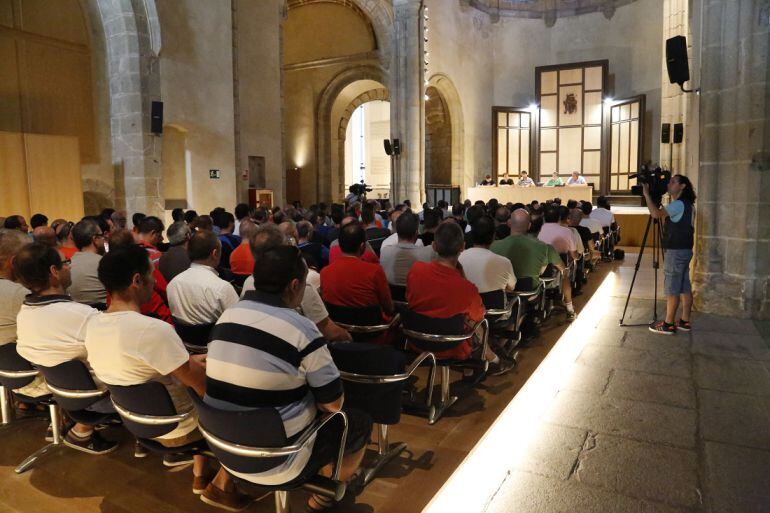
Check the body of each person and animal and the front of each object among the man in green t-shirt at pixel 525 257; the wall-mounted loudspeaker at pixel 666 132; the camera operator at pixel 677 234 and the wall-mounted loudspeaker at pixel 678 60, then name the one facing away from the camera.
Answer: the man in green t-shirt

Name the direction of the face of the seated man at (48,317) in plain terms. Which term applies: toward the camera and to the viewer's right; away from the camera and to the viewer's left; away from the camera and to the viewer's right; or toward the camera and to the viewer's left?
away from the camera and to the viewer's right

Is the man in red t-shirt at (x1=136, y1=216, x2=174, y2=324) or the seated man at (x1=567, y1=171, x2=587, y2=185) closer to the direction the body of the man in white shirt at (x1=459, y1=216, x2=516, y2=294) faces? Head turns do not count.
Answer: the seated man

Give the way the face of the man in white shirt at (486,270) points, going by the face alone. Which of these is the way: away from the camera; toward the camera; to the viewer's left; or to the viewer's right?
away from the camera

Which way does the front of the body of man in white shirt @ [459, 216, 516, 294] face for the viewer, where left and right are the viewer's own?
facing away from the viewer and to the right of the viewer

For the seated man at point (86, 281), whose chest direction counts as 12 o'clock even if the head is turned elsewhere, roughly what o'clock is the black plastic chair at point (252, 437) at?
The black plastic chair is roughly at 4 o'clock from the seated man.

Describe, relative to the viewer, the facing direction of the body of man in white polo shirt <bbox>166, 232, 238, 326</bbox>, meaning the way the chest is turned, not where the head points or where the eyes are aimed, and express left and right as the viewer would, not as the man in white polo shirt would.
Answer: facing away from the viewer and to the right of the viewer

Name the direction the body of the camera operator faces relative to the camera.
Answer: to the viewer's left

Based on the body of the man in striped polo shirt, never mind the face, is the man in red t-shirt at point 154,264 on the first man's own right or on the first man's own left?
on the first man's own left

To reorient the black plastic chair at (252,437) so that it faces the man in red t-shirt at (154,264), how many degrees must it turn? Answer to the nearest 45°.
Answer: approximately 45° to its left

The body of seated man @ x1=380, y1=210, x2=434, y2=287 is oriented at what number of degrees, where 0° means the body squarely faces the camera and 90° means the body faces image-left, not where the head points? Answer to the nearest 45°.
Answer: approximately 225°

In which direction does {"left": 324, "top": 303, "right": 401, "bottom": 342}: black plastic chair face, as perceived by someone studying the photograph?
facing away from the viewer and to the right of the viewer
